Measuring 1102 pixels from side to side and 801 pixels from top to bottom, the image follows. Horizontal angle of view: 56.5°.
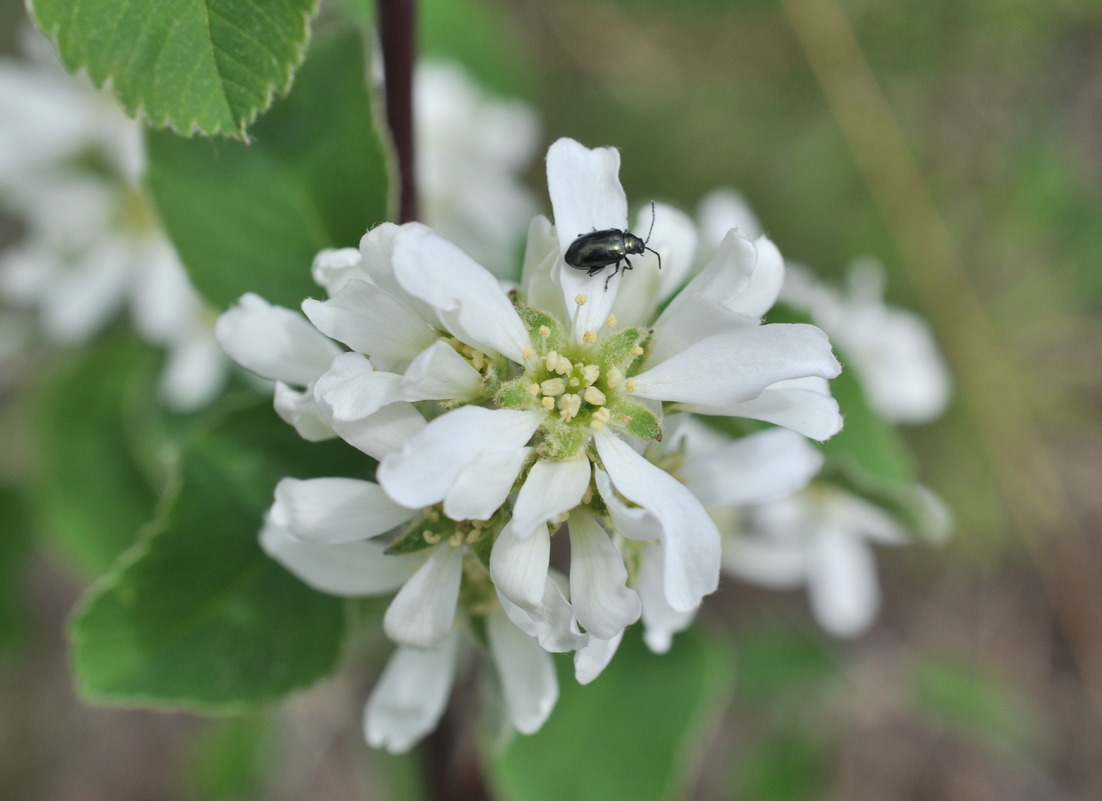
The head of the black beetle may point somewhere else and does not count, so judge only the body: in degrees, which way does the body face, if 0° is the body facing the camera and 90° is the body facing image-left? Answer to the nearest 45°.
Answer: approximately 270°
